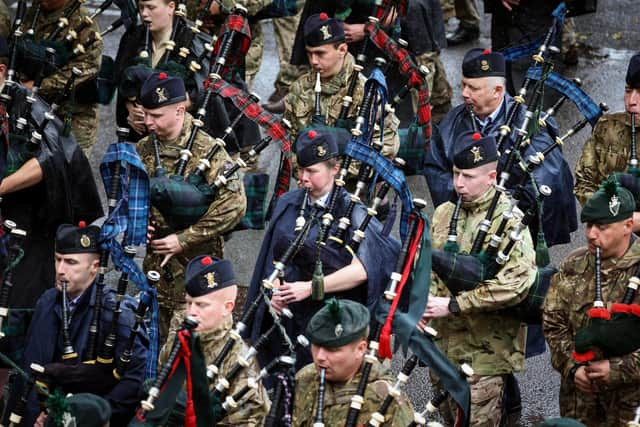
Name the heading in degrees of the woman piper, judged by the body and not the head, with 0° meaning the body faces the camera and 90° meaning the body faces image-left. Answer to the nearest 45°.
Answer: approximately 45°

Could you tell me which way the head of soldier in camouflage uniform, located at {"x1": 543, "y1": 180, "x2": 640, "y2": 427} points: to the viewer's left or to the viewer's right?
to the viewer's left

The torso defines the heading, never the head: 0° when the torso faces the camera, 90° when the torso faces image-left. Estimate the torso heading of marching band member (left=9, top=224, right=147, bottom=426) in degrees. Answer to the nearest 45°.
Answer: approximately 45°

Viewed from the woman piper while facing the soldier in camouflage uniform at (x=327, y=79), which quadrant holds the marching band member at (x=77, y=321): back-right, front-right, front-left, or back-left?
back-left

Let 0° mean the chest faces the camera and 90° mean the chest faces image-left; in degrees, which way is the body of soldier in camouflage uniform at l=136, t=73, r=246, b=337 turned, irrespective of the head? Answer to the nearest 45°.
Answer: approximately 45°

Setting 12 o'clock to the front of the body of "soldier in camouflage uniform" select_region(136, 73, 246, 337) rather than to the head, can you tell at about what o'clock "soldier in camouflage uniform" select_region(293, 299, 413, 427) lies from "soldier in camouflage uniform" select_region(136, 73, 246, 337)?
"soldier in camouflage uniform" select_region(293, 299, 413, 427) is roughly at 10 o'clock from "soldier in camouflage uniform" select_region(136, 73, 246, 337).

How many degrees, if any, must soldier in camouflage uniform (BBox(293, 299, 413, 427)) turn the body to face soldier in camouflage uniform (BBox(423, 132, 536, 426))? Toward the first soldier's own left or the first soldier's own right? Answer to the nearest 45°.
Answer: approximately 180°

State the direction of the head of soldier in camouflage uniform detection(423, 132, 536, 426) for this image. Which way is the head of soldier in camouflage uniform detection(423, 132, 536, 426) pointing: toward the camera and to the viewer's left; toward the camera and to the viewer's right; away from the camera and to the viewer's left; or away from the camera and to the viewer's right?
toward the camera and to the viewer's left

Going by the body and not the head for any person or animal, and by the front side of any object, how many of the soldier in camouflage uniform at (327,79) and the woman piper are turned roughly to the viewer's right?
0
